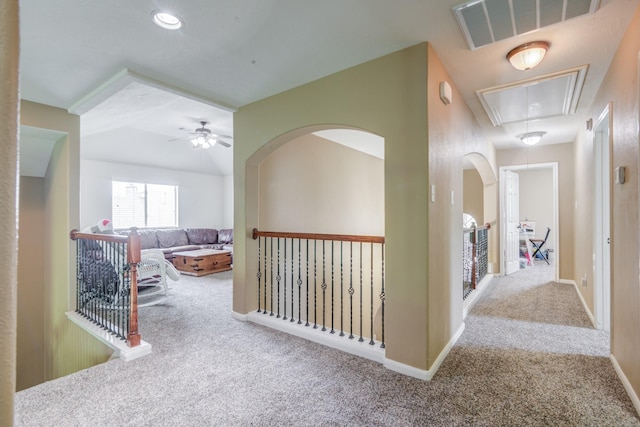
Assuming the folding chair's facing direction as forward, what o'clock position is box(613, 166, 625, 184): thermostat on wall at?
The thermostat on wall is roughly at 9 o'clock from the folding chair.

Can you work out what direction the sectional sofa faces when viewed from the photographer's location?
facing the viewer

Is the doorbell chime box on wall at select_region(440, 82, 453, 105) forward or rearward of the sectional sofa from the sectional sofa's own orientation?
forward

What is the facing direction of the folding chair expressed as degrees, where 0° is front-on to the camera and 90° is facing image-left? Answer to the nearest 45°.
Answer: approximately 90°

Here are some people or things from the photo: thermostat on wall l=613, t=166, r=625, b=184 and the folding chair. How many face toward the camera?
0

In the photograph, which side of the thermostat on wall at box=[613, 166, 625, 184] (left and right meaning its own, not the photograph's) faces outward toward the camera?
left

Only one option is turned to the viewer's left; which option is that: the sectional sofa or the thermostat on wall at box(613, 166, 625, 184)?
the thermostat on wall

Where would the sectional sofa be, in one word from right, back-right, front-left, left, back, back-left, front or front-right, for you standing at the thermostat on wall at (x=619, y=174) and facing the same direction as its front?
front

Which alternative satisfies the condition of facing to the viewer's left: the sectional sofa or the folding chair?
the folding chair

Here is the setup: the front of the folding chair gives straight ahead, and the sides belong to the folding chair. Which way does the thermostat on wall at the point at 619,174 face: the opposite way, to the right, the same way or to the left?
the same way

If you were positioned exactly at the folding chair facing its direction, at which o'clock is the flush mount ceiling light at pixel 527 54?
The flush mount ceiling light is roughly at 9 o'clock from the folding chair.

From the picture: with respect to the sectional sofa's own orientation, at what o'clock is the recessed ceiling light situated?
The recessed ceiling light is roughly at 12 o'clock from the sectional sofa.

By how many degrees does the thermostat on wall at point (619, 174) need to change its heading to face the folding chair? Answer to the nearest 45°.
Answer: approximately 90° to its right

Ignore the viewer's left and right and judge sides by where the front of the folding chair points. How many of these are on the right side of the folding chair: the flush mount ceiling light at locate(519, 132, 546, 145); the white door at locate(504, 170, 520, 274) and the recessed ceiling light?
0
